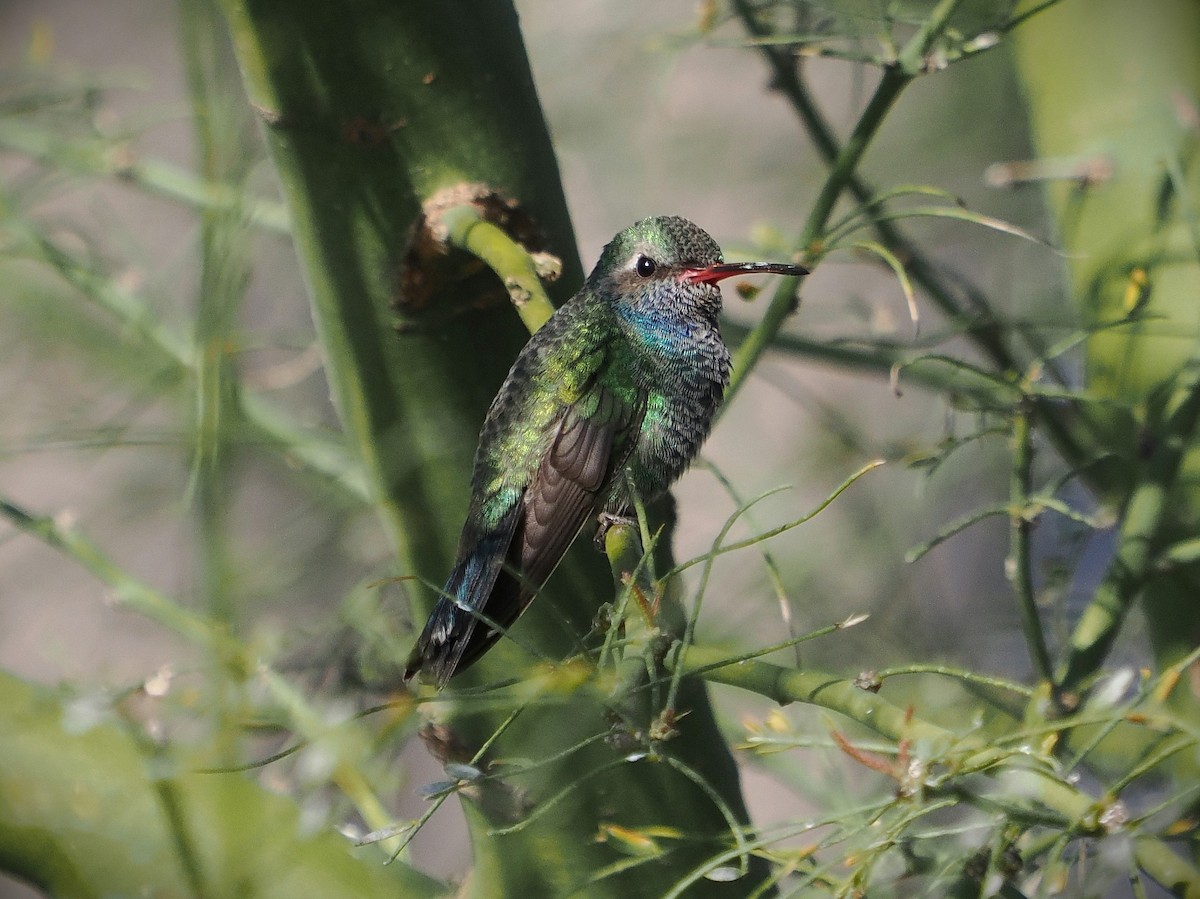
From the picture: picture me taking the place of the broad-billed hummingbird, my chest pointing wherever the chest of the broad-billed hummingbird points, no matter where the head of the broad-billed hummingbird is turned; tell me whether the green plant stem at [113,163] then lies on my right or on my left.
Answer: on my left

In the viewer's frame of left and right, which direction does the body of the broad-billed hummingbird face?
facing to the right of the viewer
